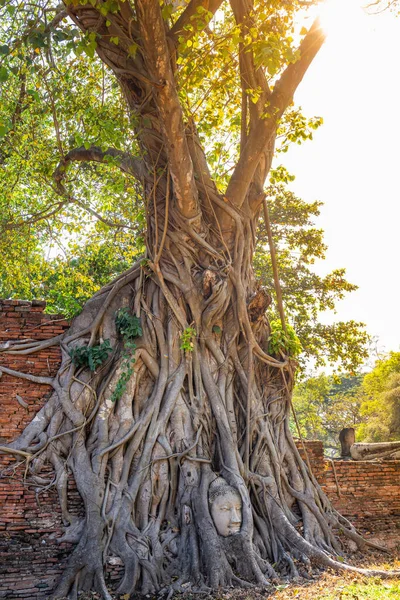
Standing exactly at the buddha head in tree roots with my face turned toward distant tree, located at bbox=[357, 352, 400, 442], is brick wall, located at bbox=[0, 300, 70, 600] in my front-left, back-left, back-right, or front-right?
back-left

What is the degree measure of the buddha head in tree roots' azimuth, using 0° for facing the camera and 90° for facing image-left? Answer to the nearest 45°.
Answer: approximately 315°

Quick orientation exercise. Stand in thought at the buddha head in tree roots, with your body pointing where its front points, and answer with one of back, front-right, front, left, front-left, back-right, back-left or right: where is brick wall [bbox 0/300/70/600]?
back-right
